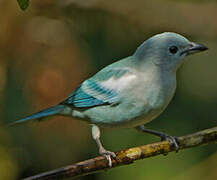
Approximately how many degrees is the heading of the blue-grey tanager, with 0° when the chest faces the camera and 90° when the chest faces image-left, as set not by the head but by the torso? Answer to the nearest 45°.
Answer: approximately 270°
